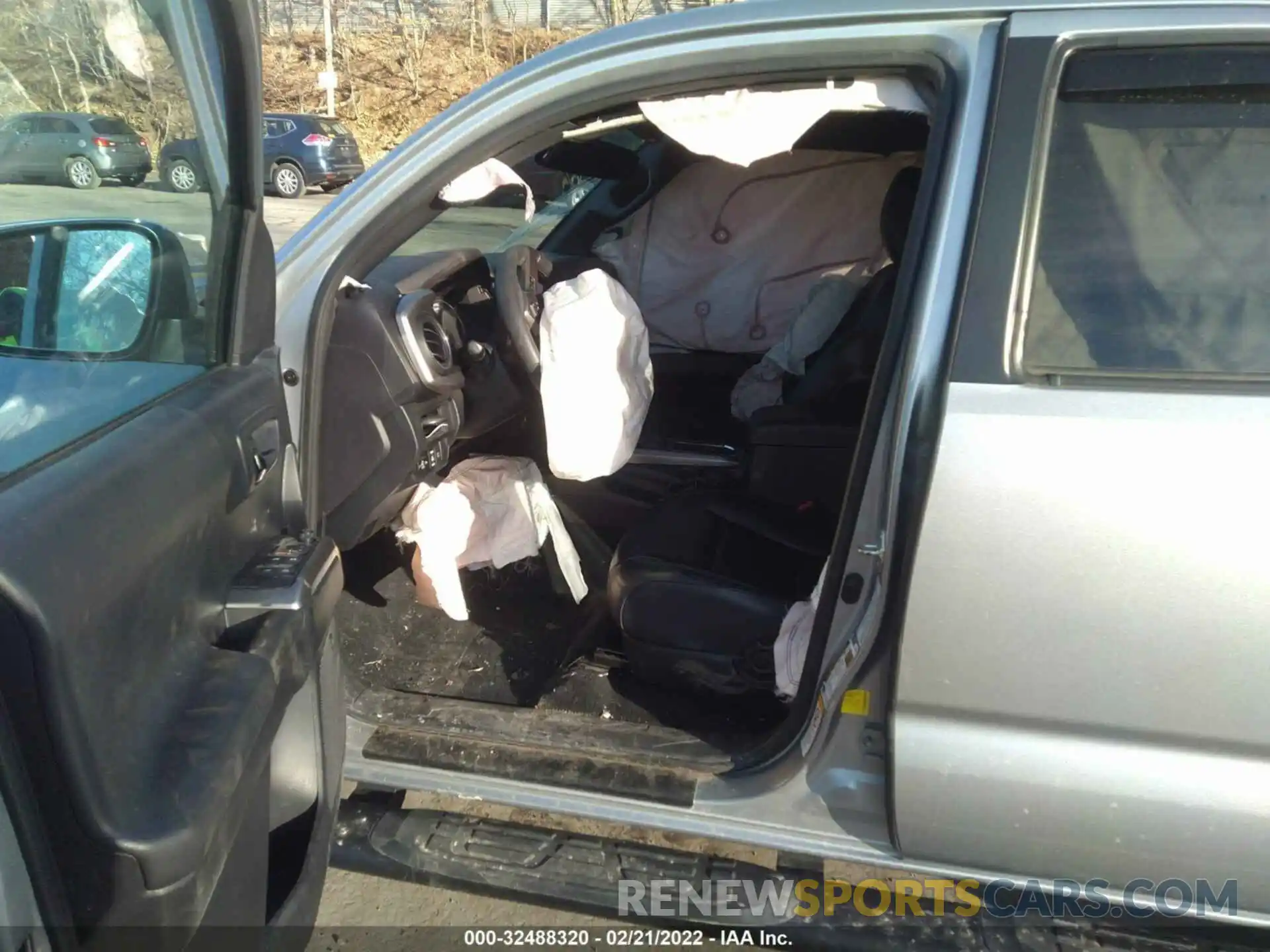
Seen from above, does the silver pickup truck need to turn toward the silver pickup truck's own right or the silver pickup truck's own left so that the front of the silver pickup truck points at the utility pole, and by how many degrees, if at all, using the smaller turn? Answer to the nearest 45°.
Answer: approximately 90° to the silver pickup truck's own right

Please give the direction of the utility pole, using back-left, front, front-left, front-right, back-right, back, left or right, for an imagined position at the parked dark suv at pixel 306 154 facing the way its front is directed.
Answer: front-right

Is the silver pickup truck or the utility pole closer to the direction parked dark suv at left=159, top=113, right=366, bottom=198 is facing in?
the utility pole

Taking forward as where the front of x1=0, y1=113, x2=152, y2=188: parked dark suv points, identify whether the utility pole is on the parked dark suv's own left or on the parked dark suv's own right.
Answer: on the parked dark suv's own right

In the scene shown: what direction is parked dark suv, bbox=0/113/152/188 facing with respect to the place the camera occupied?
facing away from the viewer and to the left of the viewer

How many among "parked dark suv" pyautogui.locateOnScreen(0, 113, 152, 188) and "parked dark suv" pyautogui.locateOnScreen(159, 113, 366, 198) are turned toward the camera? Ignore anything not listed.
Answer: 0

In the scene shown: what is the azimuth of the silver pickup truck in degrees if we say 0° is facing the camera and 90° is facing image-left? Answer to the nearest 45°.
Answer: approximately 90°

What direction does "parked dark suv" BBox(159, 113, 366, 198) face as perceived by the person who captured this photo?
facing away from the viewer and to the left of the viewer

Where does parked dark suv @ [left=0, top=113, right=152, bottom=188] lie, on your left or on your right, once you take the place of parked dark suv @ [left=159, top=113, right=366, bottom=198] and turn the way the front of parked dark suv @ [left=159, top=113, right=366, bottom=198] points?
on your left
